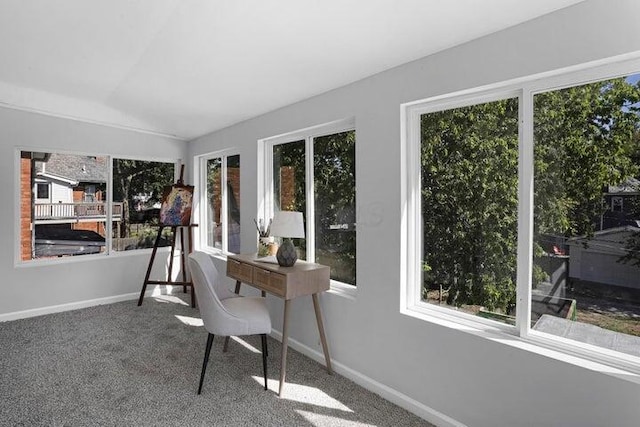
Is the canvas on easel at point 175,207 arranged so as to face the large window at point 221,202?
no

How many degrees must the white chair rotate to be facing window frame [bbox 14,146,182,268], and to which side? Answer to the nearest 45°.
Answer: approximately 135° to its left

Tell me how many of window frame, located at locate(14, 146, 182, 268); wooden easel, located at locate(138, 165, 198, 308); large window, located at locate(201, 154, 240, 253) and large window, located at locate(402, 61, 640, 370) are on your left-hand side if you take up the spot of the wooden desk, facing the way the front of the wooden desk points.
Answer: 1

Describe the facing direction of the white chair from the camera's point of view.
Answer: facing to the right of the viewer

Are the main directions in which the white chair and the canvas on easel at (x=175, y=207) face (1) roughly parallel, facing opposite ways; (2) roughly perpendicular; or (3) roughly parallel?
roughly perpendicular

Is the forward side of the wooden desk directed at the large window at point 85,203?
no

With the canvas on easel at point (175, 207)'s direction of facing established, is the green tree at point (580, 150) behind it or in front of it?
in front

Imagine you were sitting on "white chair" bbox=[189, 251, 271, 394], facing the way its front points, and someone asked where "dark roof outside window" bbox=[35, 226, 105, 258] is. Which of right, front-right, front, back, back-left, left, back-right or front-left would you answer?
back-left

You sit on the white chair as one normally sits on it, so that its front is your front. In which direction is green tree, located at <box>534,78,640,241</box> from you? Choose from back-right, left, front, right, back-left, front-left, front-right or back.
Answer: front-right

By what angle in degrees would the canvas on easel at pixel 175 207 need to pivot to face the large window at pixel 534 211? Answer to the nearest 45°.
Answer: approximately 45° to its left

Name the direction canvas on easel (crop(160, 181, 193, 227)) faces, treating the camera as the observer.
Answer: facing the viewer

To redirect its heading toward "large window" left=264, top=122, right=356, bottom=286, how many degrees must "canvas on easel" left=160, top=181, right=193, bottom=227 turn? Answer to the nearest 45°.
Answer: approximately 45° to its left

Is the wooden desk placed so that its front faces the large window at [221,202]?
no

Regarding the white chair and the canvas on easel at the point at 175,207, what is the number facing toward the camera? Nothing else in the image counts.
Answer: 1

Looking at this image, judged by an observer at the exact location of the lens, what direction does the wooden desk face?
facing the viewer and to the left of the viewer
